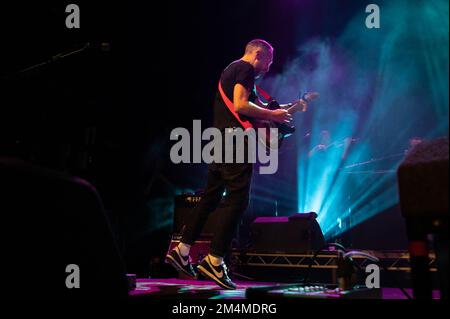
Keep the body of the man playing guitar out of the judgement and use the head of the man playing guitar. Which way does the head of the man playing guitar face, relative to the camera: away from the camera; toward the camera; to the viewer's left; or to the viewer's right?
to the viewer's right

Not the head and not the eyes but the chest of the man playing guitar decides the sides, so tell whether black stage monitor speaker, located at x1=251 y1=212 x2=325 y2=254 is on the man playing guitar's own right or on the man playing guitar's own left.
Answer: on the man playing guitar's own left

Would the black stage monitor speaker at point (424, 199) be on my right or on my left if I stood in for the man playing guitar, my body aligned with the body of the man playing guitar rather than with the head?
on my right

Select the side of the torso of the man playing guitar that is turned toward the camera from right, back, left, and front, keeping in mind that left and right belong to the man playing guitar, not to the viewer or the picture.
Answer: right
